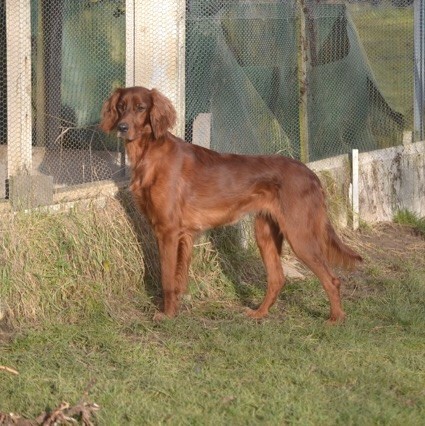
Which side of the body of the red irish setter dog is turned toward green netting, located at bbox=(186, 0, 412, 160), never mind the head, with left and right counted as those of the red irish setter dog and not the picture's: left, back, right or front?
right

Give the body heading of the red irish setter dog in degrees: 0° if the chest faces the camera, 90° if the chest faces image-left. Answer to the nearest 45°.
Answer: approximately 90°

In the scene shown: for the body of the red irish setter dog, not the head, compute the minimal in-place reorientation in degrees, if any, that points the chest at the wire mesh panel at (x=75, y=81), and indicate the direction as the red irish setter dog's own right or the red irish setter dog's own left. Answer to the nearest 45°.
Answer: approximately 45° to the red irish setter dog's own right

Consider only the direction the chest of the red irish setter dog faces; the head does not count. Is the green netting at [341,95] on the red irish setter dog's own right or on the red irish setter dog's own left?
on the red irish setter dog's own right

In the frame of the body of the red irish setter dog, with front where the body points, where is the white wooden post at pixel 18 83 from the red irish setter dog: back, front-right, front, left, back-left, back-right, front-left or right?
front

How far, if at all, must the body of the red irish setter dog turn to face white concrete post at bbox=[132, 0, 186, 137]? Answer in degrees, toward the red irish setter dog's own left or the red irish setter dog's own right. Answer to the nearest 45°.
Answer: approximately 90° to the red irish setter dog's own right

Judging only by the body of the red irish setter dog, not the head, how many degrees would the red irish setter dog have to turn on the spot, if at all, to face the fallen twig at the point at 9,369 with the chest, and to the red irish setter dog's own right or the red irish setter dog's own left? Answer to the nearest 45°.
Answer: approximately 45° to the red irish setter dog's own left

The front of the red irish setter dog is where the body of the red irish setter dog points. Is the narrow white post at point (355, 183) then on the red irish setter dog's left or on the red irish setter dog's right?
on the red irish setter dog's right
